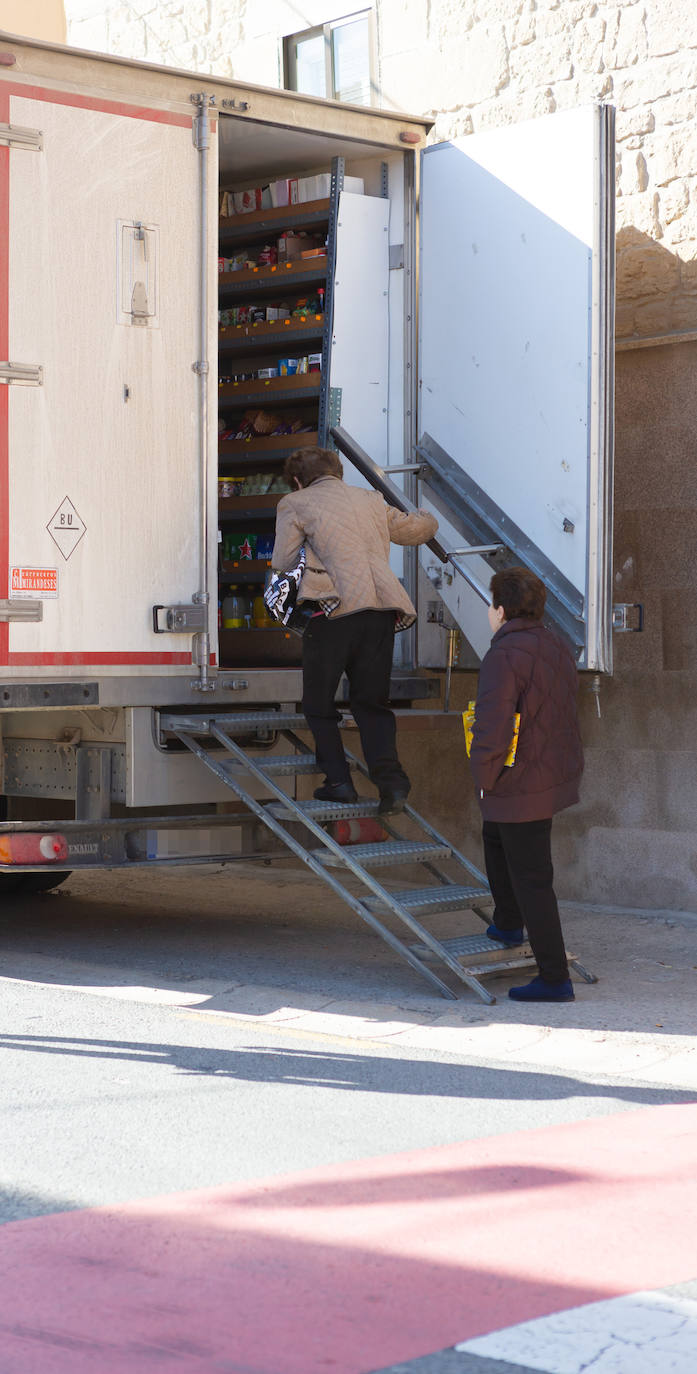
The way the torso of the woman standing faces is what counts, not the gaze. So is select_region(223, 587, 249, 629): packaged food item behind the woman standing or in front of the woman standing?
in front

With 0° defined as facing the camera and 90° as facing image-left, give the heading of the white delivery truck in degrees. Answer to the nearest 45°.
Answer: approximately 135°

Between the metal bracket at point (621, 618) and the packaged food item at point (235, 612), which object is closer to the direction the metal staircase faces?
the metal bracket

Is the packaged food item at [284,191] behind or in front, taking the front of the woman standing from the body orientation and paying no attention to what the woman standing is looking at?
in front

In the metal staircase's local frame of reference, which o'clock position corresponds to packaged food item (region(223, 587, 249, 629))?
The packaged food item is roughly at 7 o'clock from the metal staircase.

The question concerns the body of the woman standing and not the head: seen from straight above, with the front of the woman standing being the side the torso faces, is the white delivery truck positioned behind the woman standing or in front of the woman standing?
in front

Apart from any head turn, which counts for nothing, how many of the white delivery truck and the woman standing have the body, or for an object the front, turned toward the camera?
0

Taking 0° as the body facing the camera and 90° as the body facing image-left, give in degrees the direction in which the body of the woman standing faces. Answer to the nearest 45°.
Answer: approximately 135°

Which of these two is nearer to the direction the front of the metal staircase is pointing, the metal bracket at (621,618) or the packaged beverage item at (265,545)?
the metal bracket

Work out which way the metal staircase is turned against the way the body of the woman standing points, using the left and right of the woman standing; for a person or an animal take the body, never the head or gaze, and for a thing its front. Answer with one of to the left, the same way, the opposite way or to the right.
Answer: the opposite way
